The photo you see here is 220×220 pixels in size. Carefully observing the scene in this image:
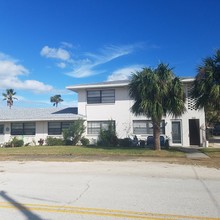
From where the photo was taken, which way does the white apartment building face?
toward the camera

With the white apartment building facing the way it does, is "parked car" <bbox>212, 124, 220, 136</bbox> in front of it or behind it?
behind

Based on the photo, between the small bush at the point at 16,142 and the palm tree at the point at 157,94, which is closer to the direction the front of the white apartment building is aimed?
the palm tree

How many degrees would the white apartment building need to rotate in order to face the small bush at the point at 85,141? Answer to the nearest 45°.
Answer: approximately 90° to its right

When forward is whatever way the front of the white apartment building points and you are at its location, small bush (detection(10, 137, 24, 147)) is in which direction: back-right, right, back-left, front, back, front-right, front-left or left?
right

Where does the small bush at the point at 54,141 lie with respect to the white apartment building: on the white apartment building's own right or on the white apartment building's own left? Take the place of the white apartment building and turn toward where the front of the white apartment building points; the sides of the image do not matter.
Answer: on the white apartment building's own right

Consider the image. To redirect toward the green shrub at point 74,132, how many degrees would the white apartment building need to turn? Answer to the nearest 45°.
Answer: approximately 90° to its right

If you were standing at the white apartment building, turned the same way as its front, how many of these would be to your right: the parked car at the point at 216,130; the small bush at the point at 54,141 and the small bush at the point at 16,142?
2

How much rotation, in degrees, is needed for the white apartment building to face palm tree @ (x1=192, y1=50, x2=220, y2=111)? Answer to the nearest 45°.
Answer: approximately 45° to its left

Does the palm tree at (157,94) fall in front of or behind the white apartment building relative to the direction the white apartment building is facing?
in front
